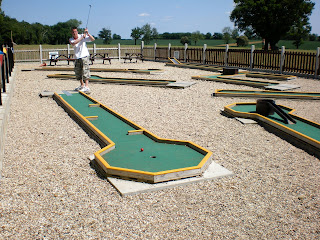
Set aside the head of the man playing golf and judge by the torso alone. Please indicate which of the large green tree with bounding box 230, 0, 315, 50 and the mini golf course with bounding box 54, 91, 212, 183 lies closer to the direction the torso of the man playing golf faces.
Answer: the mini golf course

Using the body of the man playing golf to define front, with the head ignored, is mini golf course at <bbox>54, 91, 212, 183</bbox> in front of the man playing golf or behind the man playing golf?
in front

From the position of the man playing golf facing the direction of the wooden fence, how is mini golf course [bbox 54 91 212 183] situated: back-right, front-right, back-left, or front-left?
back-right

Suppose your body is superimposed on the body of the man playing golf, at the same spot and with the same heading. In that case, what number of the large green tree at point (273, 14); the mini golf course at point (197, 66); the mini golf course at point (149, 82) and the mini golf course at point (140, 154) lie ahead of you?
1

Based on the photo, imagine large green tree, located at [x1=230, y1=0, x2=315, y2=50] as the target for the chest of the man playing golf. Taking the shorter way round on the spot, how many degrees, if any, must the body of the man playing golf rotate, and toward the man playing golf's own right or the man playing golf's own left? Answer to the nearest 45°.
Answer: approximately 135° to the man playing golf's own left

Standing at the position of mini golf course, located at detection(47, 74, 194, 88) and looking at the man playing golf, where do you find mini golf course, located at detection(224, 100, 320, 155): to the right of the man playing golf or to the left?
left

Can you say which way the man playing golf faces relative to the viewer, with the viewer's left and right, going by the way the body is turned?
facing the viewer

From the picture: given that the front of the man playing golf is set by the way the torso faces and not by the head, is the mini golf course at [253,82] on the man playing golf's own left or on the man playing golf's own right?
on the man playing golf's own left

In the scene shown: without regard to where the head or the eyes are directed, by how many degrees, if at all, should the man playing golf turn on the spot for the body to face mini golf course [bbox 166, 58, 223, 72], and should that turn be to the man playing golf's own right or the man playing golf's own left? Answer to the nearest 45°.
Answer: approximately 135° to the man playing golf's own left

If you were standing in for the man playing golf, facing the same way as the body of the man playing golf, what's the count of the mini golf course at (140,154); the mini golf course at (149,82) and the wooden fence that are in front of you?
1

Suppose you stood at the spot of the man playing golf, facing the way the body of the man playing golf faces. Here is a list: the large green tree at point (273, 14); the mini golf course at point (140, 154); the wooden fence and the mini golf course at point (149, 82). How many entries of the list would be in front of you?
1

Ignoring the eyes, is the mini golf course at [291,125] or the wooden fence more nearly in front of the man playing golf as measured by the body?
the mini golf course
